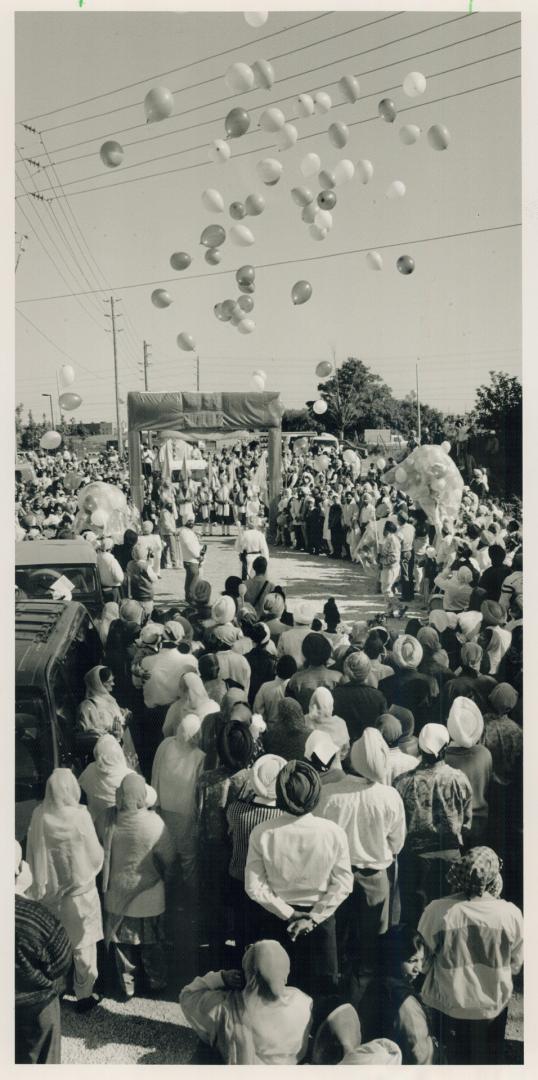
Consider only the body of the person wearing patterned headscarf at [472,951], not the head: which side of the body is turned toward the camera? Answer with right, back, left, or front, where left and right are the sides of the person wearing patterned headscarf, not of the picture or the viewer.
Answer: back

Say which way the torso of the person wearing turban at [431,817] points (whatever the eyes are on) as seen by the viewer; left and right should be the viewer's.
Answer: facing away from the viewer

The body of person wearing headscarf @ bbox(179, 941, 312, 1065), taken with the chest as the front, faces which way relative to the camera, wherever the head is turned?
away from the camera

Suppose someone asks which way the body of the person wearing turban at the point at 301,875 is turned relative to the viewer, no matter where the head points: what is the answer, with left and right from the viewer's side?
facing away from the viewer

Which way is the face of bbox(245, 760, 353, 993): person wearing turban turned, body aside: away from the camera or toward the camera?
away from the camera
